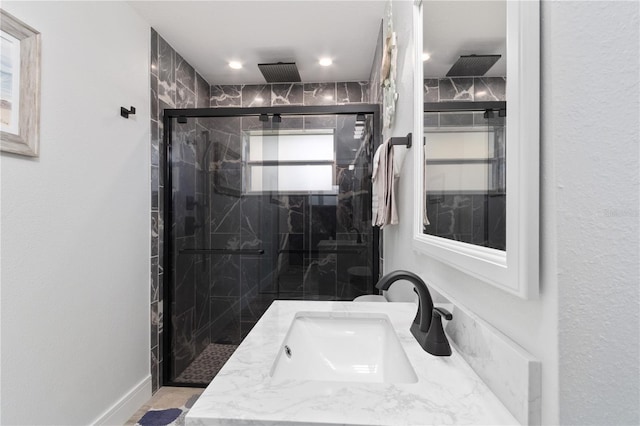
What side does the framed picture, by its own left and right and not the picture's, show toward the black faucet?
front

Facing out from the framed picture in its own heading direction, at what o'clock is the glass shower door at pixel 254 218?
The glass shower door is roughly at 10 o'clock from the framed picture.

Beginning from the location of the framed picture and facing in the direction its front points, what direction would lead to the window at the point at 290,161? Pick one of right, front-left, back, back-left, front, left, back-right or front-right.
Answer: front-left

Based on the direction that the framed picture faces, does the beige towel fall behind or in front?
in front

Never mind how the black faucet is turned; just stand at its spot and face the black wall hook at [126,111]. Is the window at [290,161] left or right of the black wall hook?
right

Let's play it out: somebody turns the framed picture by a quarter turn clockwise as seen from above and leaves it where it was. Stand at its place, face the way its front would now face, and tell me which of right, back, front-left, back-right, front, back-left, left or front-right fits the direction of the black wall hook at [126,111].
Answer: back

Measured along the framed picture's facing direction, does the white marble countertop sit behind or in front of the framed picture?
in front

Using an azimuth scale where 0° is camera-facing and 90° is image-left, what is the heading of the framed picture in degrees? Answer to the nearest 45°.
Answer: approximately 315°

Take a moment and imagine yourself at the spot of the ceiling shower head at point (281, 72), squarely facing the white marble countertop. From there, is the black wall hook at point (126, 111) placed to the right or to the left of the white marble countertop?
right

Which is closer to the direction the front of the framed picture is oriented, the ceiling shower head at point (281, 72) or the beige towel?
the beige towel

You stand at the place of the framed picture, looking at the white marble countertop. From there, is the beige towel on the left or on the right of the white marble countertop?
left
